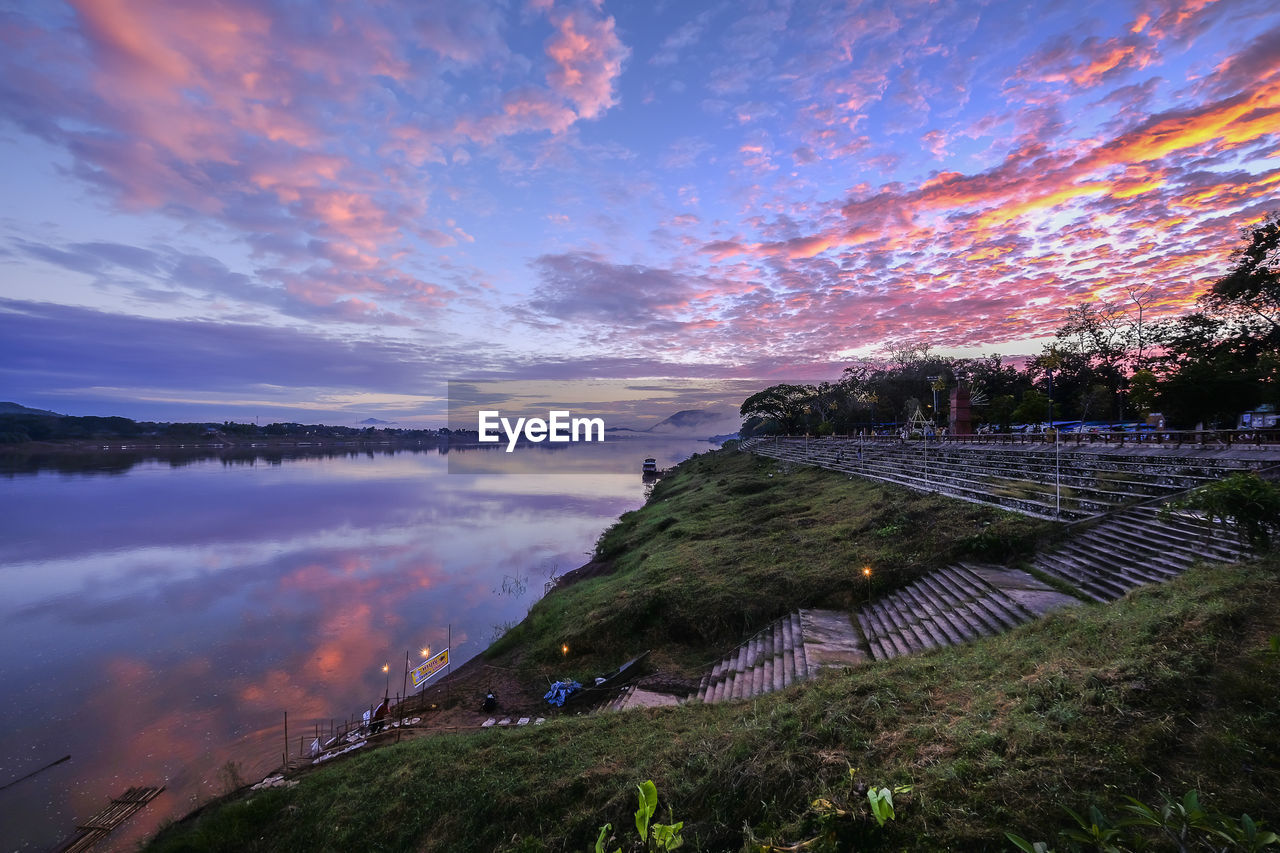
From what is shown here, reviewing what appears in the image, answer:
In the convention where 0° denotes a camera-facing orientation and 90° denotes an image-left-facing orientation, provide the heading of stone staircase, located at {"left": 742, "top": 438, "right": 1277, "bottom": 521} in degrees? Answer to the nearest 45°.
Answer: approximately 45°

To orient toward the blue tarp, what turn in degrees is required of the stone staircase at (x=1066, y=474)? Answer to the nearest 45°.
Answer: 0° — it already faces it

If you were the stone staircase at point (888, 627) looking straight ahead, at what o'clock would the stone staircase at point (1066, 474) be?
the stone staircase at point (1066, 474) is roughly at 4 o'clock from the stone staircase at point (888, 627).

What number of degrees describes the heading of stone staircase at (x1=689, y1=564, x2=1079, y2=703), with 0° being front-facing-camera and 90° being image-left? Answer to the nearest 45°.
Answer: approximately 90°

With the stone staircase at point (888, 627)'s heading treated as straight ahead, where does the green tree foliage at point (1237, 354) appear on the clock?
The green tree foliage is roughly at 4 o'clock from the stone staircase.

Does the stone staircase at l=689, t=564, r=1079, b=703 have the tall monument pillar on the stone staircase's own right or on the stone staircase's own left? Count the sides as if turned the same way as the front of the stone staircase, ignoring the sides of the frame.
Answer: on the stone staircase's own right

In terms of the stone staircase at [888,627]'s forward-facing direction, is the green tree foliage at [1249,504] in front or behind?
behind

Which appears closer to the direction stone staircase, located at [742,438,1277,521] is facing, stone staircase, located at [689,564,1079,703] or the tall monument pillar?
the stone staircase

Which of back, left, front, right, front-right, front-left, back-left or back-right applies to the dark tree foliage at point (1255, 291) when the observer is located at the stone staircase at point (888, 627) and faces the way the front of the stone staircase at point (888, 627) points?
back-right

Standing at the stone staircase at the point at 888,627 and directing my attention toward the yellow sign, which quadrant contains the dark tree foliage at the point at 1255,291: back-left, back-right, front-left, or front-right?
back-right
